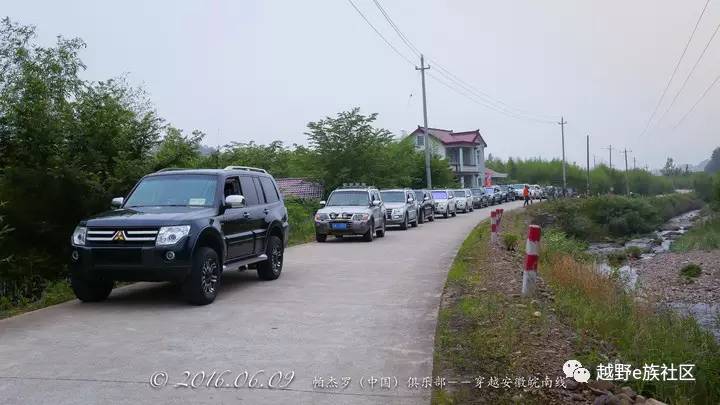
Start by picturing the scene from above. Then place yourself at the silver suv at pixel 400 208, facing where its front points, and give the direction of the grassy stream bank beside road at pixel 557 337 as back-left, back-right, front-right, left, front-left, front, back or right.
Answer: front-left

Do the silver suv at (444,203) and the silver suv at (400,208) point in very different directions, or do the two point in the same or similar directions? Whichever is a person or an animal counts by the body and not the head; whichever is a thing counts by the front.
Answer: same or similar directions

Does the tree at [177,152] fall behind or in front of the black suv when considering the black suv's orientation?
behind

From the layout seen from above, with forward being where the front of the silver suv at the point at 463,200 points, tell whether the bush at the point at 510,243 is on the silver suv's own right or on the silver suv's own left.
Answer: on the silver suv's own left

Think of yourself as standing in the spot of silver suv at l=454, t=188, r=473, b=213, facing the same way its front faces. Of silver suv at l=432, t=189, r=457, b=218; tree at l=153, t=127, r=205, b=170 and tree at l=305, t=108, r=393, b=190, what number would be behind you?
0

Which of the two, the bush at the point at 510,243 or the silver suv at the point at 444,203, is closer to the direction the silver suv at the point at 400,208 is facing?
the bush

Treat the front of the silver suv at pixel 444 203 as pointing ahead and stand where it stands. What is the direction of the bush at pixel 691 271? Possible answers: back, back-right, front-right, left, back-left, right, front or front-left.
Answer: left

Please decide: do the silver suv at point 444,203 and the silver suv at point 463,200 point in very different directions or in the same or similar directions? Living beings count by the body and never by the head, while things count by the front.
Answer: same or similar directions

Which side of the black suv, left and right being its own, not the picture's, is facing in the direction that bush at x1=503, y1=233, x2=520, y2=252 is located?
back

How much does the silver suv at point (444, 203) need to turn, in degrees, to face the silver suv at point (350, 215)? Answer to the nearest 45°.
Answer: approximately 45° to its left

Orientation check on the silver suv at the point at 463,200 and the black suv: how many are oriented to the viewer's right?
0

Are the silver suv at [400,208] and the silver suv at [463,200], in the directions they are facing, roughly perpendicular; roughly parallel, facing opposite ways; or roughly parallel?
roughly parallel

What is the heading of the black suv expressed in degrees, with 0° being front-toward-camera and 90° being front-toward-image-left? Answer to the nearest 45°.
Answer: approximately 45°

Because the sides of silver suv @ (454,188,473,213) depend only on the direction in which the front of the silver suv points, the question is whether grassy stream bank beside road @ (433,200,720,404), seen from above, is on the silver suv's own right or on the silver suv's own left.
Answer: on the silver suv's own left

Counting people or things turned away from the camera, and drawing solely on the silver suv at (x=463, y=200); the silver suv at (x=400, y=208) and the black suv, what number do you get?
0

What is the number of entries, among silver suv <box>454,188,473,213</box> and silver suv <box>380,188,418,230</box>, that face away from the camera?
0

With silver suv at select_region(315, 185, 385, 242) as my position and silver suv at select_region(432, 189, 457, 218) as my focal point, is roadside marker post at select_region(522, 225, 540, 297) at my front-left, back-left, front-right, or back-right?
back-right

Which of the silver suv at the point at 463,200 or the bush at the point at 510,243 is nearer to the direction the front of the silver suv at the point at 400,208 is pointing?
the bush
